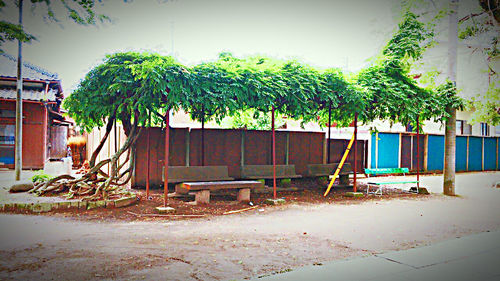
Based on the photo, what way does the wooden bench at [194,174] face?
toward the camera

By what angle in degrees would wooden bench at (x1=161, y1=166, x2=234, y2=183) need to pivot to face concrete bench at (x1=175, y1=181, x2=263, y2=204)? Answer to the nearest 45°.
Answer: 0° — it already faces it

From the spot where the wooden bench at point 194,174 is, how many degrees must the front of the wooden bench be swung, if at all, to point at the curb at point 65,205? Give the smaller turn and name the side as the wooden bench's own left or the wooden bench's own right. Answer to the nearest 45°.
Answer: approximately 45° to the wooden bench's own right

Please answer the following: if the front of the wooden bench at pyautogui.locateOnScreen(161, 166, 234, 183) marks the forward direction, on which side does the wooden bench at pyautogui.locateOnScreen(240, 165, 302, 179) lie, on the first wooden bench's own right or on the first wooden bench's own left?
on the first wooden bench's own left

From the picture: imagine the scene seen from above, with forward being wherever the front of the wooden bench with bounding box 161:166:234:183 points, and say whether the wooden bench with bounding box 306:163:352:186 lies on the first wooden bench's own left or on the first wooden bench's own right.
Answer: on the first wooden bench's own left
